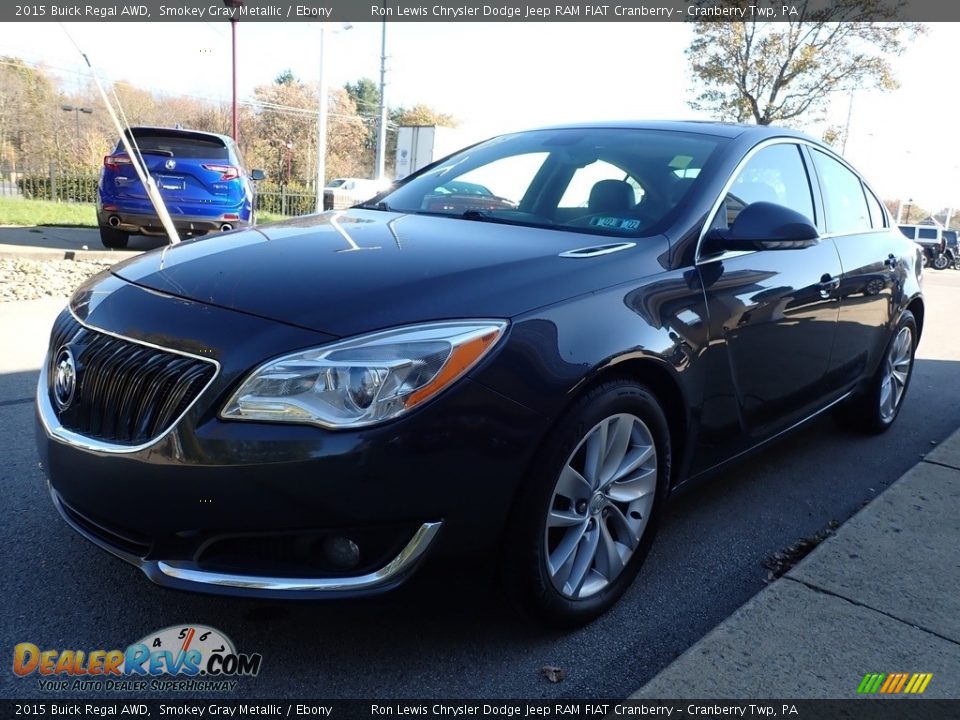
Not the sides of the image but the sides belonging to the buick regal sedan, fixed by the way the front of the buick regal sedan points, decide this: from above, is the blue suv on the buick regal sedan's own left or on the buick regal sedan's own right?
on the buick regal sedan's own right

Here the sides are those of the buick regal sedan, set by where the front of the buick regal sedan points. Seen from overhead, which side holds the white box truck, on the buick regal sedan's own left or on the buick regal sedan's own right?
on the buick regal sedan's own right

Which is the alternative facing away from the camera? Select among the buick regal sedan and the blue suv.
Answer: the blue suv

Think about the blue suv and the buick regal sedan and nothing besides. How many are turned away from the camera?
1

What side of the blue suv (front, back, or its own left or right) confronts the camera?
back

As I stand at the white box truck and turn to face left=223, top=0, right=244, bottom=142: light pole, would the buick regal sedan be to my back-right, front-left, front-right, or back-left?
front-left

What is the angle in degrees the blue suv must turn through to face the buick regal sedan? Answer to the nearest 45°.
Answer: approximately 180°

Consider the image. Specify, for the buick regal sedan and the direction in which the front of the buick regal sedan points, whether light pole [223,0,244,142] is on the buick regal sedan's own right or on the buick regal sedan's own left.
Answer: on the buick regal sedan's own right

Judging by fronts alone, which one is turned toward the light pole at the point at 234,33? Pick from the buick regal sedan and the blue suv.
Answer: the blue suv

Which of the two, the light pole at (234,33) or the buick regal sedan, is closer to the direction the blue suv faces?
the light pole

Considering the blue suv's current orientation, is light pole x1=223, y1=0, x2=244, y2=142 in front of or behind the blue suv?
in front

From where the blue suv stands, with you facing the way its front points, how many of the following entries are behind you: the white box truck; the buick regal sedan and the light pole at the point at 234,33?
1

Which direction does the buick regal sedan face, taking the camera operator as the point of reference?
facing the viewer and to the left of the viewer
